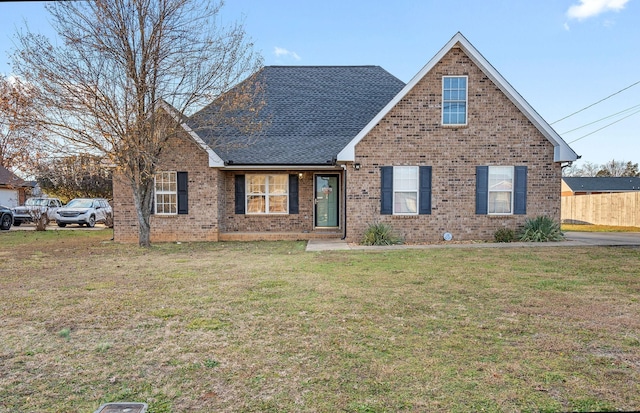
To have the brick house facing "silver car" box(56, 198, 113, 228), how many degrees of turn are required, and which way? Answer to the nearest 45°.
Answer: approximately 135° to its right

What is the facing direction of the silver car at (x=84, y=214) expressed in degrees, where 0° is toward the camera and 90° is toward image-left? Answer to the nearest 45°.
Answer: approximately 45°

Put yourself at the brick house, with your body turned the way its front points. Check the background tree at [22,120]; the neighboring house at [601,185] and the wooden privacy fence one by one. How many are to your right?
1

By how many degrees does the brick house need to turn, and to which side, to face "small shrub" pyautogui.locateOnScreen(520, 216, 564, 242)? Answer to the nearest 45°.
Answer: approximately 90° to its left

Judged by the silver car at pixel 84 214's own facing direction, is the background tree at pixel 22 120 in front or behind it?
in front

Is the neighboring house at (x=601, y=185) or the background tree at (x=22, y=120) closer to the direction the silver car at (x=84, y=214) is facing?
the background tree

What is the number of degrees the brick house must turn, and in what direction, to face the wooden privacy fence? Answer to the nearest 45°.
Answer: approximately 135° to its left
